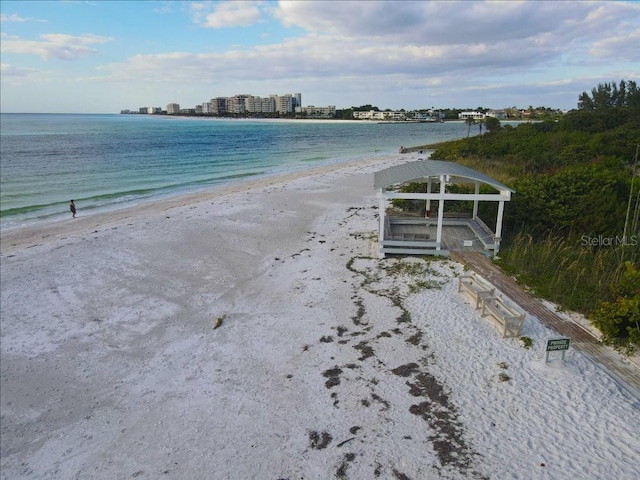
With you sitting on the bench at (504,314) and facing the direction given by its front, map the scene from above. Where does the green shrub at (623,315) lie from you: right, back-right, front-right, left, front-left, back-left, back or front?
back-left

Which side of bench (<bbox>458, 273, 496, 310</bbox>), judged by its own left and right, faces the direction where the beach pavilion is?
right

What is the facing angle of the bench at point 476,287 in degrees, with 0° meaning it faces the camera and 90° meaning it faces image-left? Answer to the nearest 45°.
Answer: approximately 45°

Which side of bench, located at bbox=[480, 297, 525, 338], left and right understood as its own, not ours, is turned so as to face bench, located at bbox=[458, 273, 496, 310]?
right

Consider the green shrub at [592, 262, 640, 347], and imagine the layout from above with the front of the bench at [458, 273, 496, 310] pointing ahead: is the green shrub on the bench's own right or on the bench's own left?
on the bench's own left

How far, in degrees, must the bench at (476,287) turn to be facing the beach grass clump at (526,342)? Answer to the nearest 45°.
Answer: approximately 90° to its left

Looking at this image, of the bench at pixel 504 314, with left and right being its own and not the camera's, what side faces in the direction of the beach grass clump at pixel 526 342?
left

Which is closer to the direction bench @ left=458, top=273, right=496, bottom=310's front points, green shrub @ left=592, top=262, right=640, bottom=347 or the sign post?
the sign post
